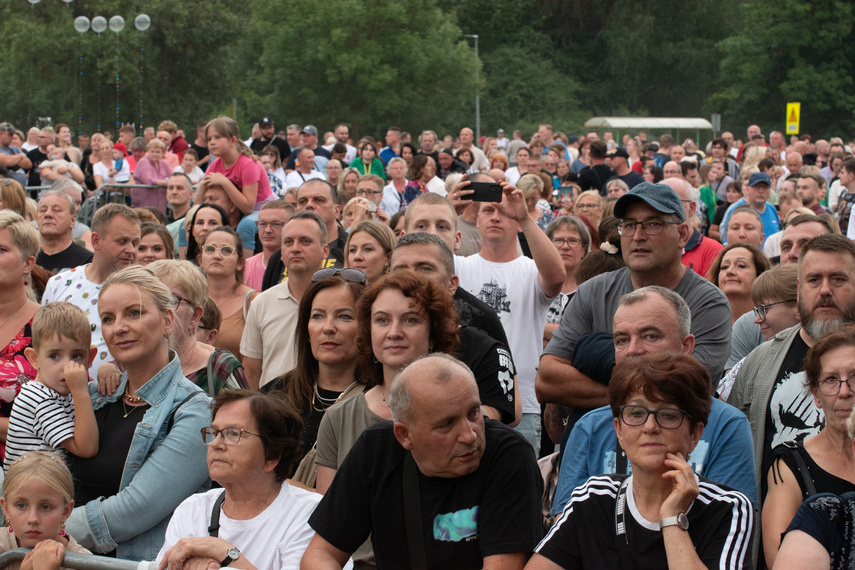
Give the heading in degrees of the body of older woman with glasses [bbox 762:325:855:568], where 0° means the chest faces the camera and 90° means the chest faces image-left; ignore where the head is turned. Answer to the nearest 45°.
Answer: approximately 0°

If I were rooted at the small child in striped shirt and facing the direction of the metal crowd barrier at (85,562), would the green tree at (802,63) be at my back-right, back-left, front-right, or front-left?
back-left

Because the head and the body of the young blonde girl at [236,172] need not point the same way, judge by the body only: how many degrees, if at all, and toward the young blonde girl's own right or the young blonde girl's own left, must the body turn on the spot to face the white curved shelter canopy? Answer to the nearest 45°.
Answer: approximately 180°

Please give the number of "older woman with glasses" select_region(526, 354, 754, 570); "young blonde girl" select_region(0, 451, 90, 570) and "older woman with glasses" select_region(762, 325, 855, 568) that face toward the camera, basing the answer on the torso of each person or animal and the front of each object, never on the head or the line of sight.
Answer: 3

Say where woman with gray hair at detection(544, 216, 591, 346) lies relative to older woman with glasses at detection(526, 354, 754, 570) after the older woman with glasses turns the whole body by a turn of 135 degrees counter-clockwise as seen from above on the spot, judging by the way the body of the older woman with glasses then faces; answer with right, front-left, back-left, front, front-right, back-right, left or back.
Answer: front-left

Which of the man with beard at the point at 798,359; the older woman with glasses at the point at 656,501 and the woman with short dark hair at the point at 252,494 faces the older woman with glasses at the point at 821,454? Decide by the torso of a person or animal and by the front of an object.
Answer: the man with beard

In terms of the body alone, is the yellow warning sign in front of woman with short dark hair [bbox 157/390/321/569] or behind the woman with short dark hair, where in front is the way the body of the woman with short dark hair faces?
behind

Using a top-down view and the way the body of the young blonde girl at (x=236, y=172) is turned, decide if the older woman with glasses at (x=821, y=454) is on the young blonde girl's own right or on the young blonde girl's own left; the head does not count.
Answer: on the young blonde girl's own left

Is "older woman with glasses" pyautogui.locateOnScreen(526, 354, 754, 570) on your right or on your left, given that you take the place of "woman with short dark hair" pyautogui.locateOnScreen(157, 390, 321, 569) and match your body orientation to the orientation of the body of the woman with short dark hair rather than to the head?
on your left

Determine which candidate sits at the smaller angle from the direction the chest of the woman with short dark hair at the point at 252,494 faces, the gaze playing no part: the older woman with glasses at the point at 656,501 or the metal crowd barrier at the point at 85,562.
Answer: the metal crowd barrier

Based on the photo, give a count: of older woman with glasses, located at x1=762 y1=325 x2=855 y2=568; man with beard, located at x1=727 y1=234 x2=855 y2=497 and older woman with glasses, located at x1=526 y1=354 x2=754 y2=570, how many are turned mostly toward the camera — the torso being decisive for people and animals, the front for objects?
3

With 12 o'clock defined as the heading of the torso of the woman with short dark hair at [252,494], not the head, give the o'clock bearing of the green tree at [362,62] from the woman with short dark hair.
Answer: The green tree is roughly at 5 o'clock from the woman with short dark hair.

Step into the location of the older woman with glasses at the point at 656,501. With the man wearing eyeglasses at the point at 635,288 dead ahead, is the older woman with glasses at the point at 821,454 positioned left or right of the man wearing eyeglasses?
right

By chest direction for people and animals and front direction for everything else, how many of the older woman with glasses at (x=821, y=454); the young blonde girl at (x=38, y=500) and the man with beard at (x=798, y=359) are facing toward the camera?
3
